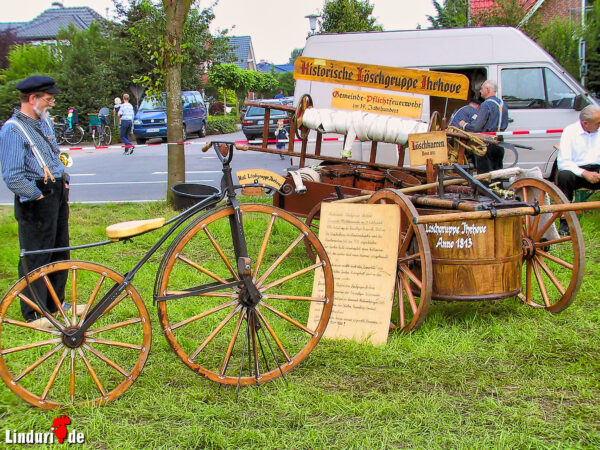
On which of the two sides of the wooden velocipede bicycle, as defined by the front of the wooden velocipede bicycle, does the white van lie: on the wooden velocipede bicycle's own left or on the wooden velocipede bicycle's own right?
on the wooden velocipede bicycle's own left

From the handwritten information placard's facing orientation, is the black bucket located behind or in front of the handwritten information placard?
behind

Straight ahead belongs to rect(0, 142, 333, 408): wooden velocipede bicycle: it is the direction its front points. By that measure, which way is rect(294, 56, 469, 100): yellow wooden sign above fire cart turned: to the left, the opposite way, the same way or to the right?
to the right

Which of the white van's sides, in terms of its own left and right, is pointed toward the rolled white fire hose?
right

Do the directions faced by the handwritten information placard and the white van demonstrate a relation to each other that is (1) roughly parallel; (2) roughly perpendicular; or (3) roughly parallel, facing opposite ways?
roughly perpendicular

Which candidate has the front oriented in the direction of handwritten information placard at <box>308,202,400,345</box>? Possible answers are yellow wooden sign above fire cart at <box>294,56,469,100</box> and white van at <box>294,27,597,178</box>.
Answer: the yellow wooden sign above fire cart

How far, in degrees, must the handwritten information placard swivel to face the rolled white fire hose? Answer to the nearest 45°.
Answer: approximately 180°

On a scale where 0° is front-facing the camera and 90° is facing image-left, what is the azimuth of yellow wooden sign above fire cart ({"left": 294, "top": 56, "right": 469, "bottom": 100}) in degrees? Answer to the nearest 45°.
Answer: approximately 0°

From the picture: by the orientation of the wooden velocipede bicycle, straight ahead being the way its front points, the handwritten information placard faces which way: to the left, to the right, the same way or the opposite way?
to the right

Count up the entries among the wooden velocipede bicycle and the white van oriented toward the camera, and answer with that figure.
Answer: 0

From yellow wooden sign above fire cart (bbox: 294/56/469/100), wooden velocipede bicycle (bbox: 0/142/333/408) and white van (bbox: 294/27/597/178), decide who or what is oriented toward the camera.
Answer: the yellow wooden sign above fire cart

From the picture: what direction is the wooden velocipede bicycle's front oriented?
to the viewer's right

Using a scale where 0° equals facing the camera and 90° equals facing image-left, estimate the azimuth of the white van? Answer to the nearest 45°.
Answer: approximately 270°

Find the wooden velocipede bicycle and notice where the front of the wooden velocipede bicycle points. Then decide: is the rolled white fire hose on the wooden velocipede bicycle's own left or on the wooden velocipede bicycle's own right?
on the wooden velocipede bicycle's own left

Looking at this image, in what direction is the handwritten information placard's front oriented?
toward the camera

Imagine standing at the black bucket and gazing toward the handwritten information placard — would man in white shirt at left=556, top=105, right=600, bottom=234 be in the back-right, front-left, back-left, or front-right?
front-left

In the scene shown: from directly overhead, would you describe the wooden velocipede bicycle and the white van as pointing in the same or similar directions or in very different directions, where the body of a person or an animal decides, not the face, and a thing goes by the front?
same or similar directions

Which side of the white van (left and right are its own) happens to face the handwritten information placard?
right
